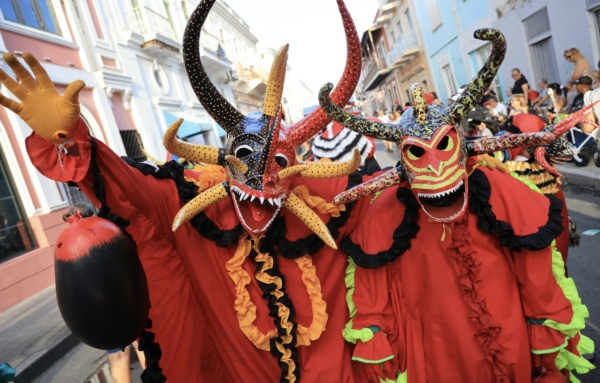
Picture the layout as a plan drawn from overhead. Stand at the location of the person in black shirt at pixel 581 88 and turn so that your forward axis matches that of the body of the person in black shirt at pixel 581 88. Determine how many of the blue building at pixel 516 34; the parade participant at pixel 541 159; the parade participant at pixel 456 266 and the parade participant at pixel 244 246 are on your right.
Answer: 1

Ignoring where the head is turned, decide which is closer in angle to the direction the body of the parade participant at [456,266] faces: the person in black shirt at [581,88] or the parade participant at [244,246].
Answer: the parade participant

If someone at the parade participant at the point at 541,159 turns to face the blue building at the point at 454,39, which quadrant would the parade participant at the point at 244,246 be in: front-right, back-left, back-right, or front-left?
back-left

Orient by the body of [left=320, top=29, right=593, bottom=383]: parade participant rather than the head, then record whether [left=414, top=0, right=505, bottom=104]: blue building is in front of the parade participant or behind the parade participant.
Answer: behind

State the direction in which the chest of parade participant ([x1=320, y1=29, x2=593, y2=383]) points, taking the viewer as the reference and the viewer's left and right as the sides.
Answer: facing the viewer

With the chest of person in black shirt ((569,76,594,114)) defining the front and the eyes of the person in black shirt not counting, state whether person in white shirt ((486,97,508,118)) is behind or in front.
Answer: in front

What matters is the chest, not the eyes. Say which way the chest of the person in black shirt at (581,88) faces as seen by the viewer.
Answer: to the viewer's left

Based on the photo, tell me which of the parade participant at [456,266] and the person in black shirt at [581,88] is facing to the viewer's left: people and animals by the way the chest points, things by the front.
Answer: the person in black shirt

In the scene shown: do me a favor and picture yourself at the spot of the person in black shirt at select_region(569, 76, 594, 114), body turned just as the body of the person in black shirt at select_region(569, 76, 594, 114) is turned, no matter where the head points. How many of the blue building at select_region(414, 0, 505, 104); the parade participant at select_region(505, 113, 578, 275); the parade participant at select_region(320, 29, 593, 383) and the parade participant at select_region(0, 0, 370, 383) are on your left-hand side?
3

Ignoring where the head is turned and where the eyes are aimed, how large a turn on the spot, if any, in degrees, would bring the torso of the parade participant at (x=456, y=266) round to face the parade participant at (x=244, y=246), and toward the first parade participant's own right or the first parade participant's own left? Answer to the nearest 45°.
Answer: approximately 90° to the first parade participant's own right

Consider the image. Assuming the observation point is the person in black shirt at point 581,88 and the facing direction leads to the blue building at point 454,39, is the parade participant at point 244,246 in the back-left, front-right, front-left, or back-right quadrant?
back-left

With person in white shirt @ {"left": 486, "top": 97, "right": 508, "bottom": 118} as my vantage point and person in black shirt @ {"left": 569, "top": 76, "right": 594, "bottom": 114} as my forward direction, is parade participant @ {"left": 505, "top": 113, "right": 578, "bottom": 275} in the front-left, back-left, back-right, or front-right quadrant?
front-right

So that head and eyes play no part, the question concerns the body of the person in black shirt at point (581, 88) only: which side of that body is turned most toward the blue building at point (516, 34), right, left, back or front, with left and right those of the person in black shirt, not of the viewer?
right

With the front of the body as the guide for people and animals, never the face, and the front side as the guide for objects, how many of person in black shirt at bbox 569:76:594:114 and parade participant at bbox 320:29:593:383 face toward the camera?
1

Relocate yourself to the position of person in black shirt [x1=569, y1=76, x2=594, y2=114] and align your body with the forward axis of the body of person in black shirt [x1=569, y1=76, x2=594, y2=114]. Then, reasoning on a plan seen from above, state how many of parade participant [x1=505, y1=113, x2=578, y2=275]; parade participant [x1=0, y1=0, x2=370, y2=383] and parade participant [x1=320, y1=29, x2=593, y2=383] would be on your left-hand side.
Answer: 3

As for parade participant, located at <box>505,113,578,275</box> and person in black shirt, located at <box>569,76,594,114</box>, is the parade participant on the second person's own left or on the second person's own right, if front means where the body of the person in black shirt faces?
on the second person's own left

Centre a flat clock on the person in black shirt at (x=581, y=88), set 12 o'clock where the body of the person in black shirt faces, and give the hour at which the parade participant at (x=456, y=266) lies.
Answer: The parade participant is roughly at 9 o'clock from the person in black shirt.
